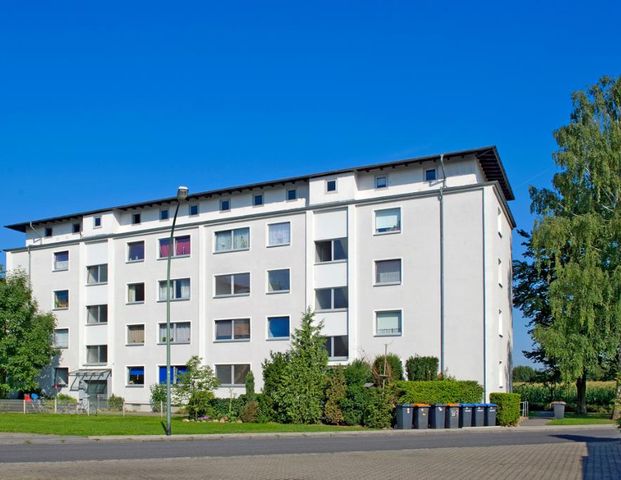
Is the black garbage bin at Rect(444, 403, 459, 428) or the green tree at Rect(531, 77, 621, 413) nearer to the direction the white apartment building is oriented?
the black garbage bin

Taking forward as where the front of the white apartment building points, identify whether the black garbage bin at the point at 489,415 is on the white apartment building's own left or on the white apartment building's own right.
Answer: on the white apartment building's own left

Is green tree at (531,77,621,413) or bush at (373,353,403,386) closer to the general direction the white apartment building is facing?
the bush

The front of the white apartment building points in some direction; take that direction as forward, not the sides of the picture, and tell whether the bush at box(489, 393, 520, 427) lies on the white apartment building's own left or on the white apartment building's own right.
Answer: on the white apartment building's own left

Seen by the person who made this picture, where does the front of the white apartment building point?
facing the viewer and to the left of the viewer

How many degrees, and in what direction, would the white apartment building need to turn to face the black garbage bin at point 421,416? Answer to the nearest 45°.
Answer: approximately 45° to its left
